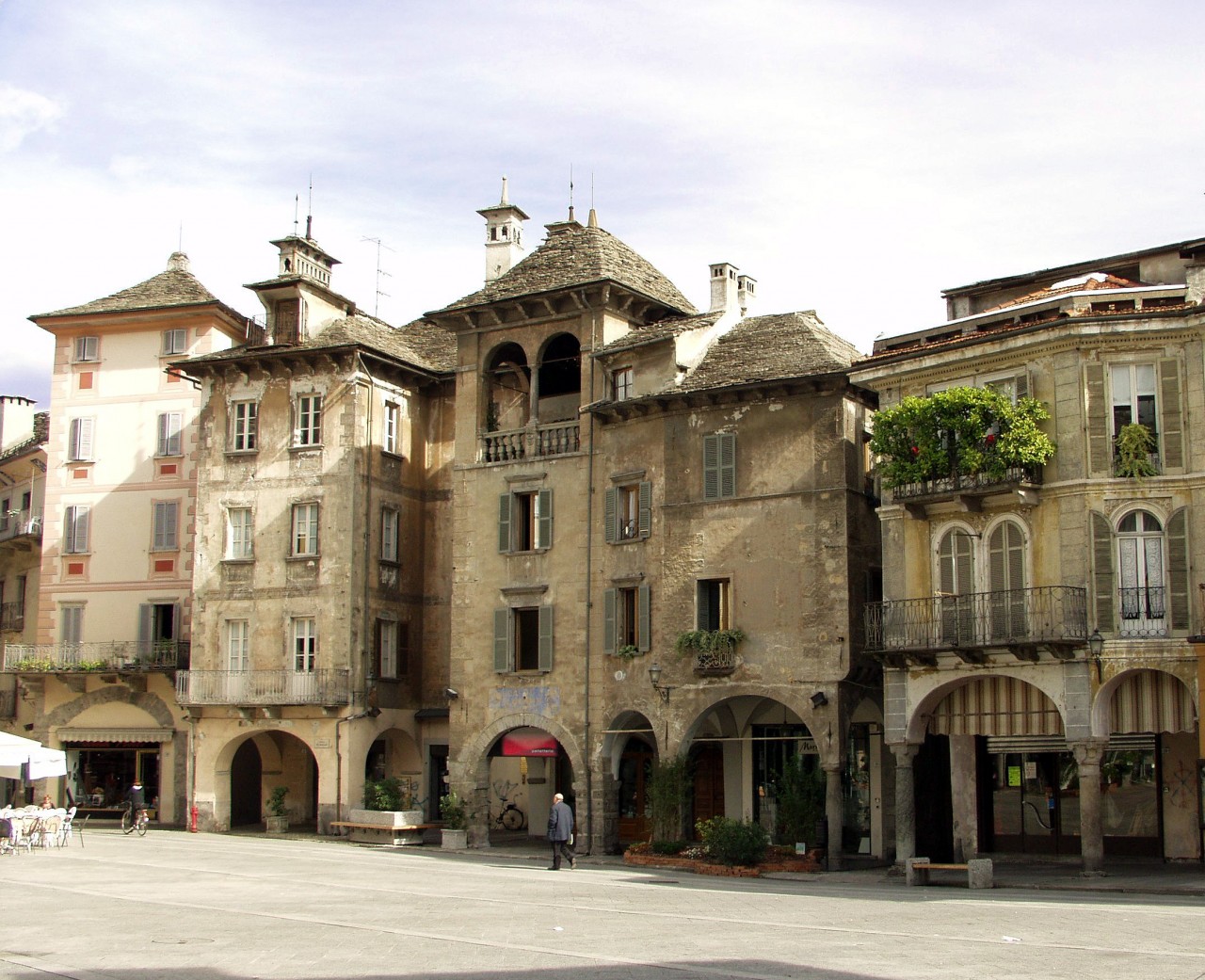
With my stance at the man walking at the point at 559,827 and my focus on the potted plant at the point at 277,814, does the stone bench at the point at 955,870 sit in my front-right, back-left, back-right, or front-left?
back-right

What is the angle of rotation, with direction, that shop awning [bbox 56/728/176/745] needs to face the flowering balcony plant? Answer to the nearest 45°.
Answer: approximately 45° to its left

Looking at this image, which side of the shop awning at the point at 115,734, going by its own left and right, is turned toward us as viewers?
front

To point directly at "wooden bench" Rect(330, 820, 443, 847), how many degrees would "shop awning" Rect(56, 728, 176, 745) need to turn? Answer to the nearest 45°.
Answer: approximately 45° to its left

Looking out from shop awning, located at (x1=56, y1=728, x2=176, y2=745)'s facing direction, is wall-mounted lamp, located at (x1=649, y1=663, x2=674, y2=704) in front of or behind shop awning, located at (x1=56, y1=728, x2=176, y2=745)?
in front

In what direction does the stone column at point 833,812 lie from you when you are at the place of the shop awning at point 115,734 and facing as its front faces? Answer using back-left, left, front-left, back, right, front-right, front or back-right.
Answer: front-left

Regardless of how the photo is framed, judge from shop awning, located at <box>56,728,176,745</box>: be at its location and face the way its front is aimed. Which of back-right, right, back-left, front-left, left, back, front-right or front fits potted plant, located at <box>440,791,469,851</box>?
front-left

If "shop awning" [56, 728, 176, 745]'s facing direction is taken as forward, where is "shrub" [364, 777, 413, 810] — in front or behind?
in front

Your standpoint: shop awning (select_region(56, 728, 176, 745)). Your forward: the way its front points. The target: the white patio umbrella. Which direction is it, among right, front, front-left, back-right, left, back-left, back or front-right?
front

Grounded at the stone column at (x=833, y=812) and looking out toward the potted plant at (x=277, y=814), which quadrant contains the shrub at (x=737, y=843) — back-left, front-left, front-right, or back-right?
front-left

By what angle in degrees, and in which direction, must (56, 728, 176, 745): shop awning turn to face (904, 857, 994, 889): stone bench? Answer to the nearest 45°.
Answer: approximately 45° to its left
